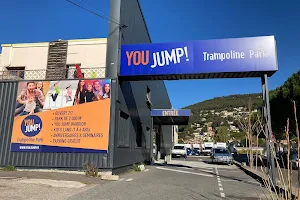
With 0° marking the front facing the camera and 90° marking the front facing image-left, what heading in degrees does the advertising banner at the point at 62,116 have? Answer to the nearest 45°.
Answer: approximately 0°

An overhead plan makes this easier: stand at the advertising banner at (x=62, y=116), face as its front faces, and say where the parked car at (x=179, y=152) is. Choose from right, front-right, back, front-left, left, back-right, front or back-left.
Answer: back-left

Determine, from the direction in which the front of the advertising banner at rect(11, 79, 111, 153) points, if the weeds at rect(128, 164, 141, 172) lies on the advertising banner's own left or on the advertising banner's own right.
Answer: on the advertising banner's own left

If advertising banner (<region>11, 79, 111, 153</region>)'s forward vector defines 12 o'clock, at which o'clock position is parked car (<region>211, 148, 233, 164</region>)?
The parked car is roughly at 8 o'clock from the advertising banner.
